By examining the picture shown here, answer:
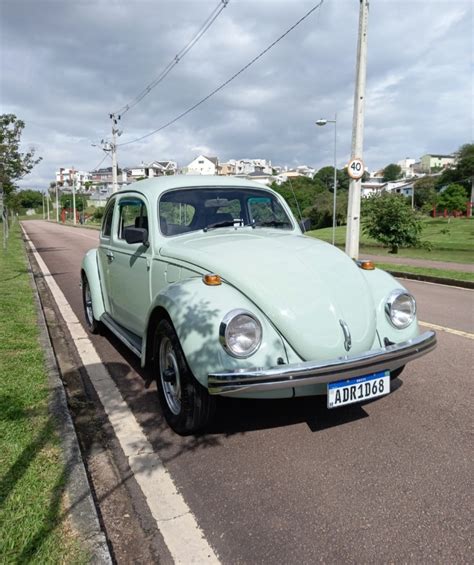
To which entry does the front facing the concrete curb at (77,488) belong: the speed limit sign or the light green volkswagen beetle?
the speed limit sign

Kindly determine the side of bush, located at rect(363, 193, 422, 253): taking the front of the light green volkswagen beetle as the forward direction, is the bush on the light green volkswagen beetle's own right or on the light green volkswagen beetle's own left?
on the light green volkswagen beetle's own left

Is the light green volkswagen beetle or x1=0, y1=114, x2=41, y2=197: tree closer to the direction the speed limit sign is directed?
the light green volkswagen beetle

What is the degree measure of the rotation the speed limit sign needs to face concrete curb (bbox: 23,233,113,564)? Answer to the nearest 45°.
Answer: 0° — it already faces it

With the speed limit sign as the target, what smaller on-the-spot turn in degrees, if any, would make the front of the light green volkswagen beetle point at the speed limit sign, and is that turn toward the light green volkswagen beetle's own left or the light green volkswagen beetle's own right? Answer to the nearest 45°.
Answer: approximately 135° to the light green volkswagen beetle's own left

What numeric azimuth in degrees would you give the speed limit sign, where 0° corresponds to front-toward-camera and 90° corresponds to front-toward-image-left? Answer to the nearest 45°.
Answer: approximately 0°

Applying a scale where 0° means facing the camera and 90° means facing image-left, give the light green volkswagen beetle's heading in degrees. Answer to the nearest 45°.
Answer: approximately 315°

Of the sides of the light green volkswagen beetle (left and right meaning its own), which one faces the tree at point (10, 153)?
back
